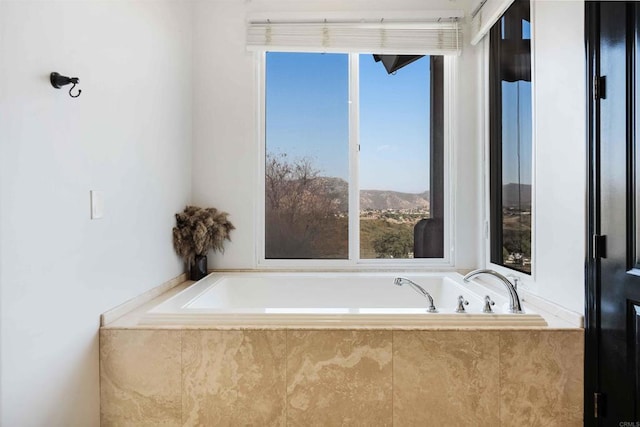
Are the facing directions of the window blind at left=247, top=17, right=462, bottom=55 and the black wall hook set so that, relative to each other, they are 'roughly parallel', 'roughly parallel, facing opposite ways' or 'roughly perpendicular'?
roughly perpendicular

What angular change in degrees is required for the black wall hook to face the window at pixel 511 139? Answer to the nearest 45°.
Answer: approximately 45° to its left

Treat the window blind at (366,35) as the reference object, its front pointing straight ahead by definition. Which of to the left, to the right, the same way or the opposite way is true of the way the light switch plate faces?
to the left

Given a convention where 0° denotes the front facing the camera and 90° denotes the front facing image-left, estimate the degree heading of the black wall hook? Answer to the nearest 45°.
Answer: approximately 315°

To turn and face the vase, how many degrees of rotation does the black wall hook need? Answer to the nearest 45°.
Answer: approximately 90° to its left
